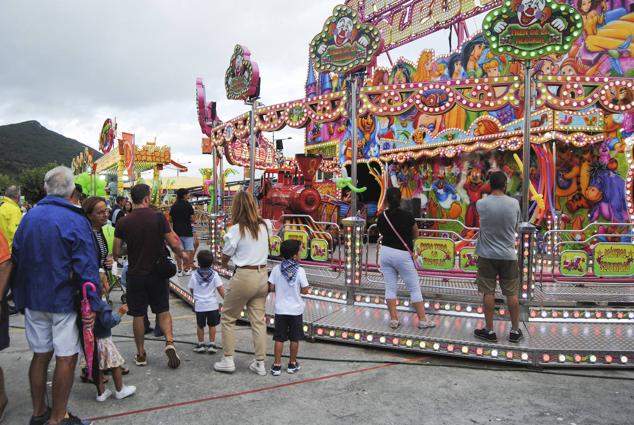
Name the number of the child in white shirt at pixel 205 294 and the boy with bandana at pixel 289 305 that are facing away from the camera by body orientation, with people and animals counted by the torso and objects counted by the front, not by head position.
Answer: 2

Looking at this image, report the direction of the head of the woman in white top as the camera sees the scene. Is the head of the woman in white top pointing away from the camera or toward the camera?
away from the camera

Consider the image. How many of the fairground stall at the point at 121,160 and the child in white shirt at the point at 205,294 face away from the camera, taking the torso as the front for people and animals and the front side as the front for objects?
1

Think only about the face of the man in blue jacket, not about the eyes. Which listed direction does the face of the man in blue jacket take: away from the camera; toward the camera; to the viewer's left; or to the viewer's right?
away from the camera

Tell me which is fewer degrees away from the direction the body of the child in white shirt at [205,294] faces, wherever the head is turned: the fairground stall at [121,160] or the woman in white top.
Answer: the fairground stall

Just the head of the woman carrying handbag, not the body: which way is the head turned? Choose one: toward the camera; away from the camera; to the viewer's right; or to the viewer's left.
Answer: away from the camera

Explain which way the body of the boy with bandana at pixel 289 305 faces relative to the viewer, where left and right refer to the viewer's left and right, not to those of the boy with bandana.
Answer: facing away from the viewer

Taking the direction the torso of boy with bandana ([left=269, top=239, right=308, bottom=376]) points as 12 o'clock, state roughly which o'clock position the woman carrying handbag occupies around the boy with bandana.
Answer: The woman carrying handbag is roughly at 2 o'clock from the boy with bandana.

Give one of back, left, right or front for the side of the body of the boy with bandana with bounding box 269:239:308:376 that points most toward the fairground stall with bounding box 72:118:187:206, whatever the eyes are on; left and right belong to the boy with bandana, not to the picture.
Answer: front

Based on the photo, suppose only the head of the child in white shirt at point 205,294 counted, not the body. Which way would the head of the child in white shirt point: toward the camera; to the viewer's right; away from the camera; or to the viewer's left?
away from the camera

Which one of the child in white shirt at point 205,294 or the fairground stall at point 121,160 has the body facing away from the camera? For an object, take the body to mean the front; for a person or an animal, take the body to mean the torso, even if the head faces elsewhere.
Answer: the child in white shirt

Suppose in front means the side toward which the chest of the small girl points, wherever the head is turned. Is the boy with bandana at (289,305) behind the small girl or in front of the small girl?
in front

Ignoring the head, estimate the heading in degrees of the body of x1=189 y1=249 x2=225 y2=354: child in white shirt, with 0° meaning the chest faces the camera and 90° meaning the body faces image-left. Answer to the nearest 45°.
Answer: approximately 180°

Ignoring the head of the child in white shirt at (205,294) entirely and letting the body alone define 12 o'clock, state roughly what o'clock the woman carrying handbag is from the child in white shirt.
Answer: The woman carrying handbag is roughly at 3 o'clock from the child in white shirt.
